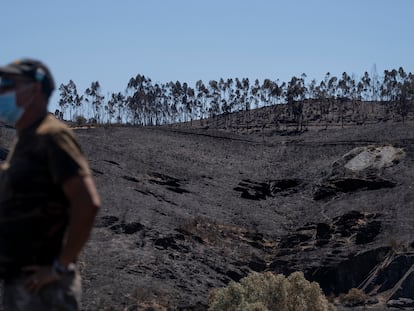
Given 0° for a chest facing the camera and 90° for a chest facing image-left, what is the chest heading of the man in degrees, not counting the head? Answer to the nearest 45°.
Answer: approximately 45°

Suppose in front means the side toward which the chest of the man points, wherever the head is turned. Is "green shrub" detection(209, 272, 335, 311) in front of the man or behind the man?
behind
